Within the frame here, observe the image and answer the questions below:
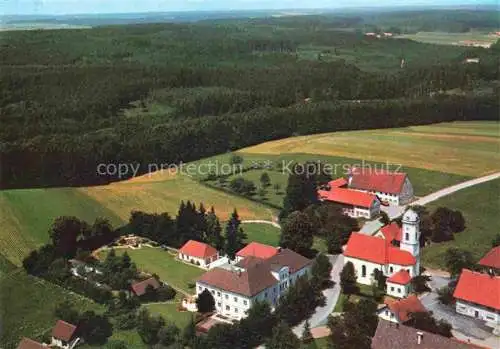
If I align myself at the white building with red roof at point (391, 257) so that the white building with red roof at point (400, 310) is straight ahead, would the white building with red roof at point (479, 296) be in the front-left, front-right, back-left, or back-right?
front-left

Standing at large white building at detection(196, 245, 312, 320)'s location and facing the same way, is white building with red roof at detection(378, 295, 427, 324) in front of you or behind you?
in front

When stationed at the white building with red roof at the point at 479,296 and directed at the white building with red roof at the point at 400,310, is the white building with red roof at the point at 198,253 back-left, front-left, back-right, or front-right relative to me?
front-right

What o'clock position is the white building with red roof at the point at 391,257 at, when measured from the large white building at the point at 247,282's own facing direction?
The white building with red roof is roughly at 10 o'clock from the large white building.

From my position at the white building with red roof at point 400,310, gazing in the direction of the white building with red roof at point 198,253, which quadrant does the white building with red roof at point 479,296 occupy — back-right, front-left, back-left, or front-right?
back-right

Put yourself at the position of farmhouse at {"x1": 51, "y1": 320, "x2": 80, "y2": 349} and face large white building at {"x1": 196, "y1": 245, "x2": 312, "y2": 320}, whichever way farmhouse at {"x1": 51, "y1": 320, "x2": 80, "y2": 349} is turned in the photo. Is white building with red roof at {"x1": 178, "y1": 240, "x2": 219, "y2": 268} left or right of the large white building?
left

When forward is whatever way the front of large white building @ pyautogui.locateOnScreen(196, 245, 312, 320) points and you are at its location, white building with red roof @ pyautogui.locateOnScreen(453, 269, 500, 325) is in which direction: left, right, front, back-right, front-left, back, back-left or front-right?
front-left

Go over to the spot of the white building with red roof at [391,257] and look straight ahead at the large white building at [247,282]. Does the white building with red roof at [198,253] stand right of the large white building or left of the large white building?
right

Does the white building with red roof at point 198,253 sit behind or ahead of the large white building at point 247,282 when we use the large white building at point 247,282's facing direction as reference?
behind

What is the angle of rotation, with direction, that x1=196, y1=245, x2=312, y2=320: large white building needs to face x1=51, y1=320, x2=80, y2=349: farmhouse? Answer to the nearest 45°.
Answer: approximately 90° to its right
